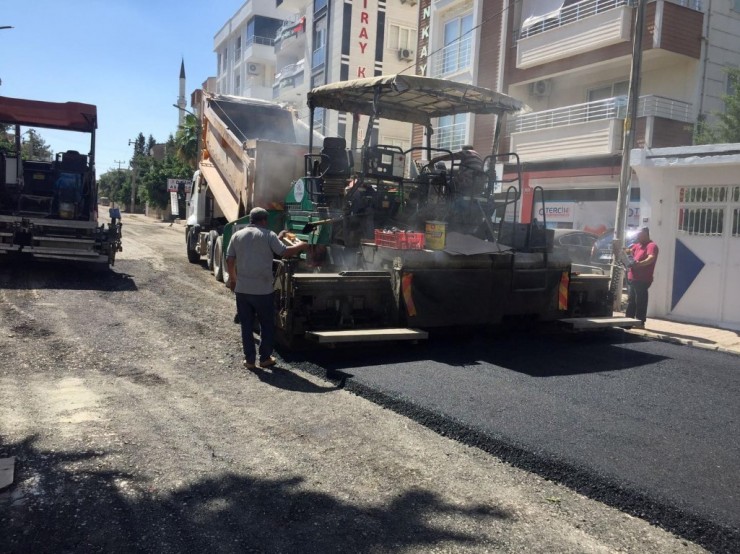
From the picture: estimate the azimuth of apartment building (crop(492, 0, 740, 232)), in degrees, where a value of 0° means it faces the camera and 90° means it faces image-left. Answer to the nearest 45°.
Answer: approximately 45°

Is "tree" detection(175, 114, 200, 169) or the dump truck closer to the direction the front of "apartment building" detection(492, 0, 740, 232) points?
the dump truck

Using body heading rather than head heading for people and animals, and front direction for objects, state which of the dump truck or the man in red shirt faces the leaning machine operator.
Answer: the man in red shirt

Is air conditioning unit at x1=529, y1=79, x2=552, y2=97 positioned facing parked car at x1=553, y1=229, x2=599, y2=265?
no

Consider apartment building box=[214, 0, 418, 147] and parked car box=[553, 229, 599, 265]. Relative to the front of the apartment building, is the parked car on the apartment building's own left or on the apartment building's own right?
on the apartment building's own left

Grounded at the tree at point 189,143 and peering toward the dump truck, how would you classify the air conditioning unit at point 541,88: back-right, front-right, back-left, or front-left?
front-left

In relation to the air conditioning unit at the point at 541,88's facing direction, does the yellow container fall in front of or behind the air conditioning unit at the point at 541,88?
in front

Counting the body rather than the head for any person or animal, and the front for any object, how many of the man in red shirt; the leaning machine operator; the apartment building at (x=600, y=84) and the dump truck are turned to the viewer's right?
0

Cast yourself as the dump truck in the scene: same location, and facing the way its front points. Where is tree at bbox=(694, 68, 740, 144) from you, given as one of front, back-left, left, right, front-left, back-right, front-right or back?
back-right

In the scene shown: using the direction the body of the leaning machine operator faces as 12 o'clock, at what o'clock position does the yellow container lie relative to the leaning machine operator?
The yellow container is roughly at 8 o'clock from the leaning machine operator.

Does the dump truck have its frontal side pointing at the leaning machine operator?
no

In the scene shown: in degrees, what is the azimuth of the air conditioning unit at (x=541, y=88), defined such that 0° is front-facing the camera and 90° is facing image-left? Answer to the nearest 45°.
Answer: approximately 45°

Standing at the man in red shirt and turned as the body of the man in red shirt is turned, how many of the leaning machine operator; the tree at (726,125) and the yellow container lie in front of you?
2

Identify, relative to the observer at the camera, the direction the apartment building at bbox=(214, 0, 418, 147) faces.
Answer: facing the viewer and to the left of the viewer

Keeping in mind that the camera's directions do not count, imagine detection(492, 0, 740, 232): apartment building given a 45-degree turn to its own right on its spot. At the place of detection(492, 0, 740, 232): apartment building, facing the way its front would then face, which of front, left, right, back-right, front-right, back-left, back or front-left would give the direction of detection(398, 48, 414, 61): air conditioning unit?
front-right

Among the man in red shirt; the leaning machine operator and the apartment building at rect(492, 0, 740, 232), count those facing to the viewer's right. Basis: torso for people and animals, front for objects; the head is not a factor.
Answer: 0

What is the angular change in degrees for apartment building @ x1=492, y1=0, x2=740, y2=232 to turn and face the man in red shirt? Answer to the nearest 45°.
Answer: approximately 45° to its left

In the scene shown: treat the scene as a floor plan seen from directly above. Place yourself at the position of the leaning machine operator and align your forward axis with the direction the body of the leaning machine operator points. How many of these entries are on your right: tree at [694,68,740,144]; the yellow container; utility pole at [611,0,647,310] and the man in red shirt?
3

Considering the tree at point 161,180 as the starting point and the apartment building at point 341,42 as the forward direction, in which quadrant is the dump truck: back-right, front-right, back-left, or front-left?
front-right

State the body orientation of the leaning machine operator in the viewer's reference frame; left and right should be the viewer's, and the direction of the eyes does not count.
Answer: facing away from the viewer and to the left of the viewer

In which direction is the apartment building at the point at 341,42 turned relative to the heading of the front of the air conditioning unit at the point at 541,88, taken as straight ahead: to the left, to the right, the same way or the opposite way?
the same way
